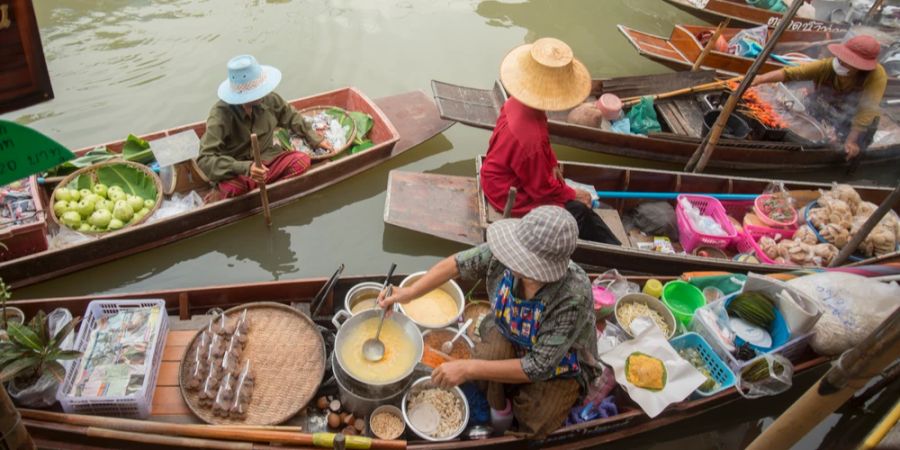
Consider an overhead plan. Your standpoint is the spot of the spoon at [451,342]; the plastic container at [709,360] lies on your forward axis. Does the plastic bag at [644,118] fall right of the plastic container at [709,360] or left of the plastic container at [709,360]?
left

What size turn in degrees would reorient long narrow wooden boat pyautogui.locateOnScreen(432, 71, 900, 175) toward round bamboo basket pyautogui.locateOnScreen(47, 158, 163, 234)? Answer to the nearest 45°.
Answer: approximately 45° to its left

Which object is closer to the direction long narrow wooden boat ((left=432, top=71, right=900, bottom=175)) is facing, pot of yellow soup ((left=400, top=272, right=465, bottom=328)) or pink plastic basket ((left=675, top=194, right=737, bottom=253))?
the pot of yellow soup

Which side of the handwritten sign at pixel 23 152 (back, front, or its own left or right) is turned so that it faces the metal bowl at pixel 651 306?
left

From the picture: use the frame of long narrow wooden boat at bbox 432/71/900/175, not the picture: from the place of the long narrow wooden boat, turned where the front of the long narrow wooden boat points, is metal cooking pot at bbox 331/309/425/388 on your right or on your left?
on your left

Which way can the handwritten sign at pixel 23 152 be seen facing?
toward the camera

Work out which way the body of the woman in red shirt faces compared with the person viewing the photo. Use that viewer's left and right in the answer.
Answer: facing to the right of the viewer
